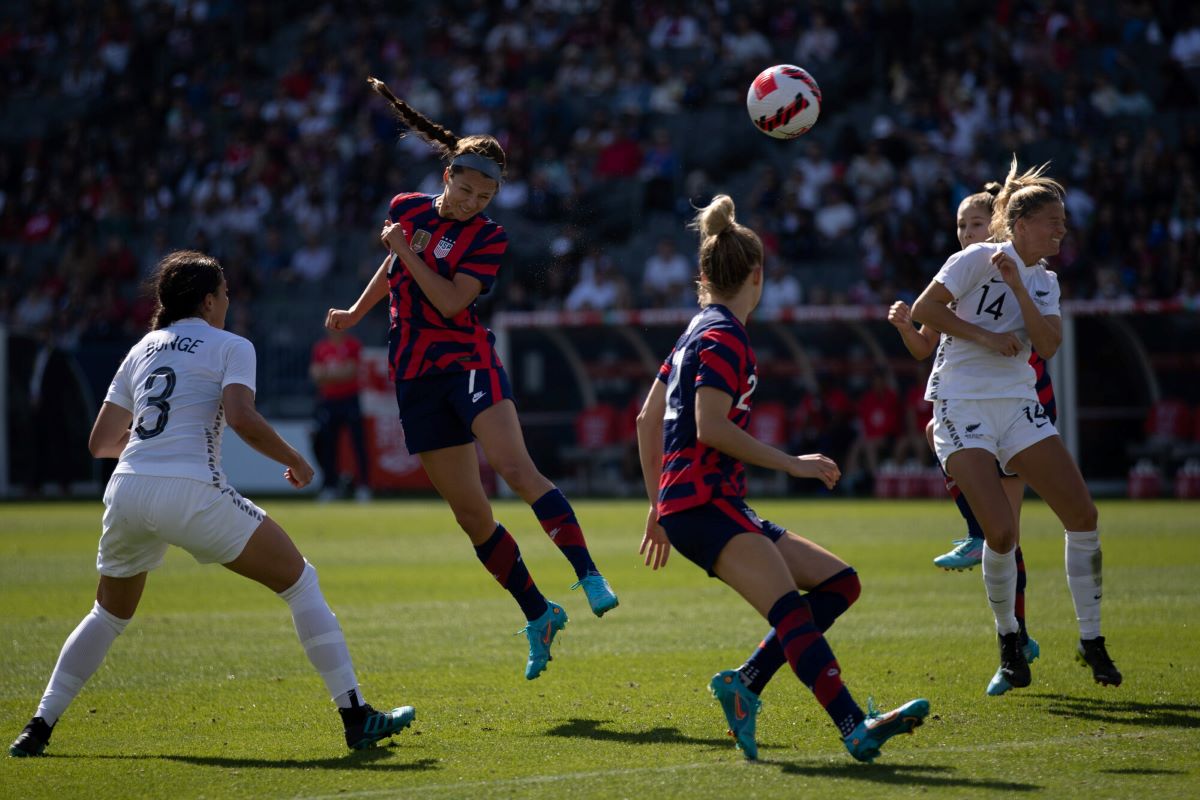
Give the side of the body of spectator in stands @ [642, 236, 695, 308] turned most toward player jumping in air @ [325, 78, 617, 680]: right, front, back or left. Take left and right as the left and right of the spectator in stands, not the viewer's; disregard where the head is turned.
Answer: front

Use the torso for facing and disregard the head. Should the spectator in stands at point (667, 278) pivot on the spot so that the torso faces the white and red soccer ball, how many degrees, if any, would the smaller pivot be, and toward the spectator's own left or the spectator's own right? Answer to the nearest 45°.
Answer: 0° — they already face it

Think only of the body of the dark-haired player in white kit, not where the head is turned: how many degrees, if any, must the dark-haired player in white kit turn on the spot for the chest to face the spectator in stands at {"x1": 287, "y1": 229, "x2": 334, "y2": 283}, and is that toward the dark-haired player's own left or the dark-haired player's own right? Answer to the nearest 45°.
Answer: approximately 45° to the dark-haired player's own left

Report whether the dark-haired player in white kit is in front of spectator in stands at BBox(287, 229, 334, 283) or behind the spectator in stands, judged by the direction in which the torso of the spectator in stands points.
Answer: in front

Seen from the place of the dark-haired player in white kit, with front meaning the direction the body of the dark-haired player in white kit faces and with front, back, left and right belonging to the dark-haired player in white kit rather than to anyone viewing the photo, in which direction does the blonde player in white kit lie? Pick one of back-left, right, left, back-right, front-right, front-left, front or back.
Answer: front-right

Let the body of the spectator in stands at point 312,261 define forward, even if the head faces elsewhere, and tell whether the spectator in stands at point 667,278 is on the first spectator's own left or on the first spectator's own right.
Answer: on the first spectator's own left

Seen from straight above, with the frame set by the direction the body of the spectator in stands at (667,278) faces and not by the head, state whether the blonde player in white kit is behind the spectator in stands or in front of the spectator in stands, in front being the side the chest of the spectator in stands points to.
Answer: in front

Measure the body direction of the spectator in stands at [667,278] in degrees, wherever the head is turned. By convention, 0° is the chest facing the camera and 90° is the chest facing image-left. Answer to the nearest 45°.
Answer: approximately 0°

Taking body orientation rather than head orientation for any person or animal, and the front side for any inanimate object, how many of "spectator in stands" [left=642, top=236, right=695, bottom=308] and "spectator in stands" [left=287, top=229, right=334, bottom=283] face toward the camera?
2

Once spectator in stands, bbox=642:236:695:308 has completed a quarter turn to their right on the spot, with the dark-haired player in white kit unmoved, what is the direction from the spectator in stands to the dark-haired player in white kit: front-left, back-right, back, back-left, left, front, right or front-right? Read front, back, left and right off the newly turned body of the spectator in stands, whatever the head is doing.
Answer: left
